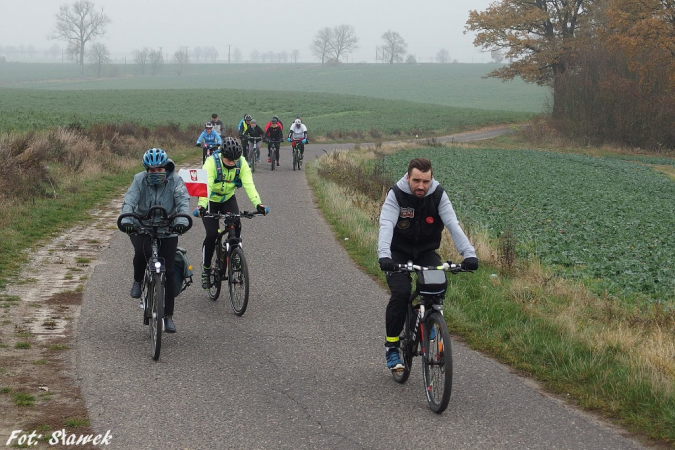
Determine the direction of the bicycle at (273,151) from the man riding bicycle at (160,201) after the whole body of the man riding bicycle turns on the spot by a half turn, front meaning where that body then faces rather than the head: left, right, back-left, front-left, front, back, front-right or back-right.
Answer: front

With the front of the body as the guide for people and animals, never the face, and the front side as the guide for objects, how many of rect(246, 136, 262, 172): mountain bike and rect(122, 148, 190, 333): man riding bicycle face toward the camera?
2

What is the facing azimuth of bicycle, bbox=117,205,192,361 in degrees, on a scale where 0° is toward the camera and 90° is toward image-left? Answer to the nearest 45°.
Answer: approximately 0°

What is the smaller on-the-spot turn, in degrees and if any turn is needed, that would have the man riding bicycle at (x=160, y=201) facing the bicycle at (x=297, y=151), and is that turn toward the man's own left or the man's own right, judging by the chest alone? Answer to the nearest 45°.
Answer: approximately 180°

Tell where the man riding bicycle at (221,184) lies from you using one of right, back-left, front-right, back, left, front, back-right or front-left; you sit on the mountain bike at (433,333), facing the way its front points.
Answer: back

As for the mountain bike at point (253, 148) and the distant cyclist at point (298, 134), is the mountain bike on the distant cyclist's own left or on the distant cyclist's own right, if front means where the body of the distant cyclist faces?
on the distant cyclist's own right

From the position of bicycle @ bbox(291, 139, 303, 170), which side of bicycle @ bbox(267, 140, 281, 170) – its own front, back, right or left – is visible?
left

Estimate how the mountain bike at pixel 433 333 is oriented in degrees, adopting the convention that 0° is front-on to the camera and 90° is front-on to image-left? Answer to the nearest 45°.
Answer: approximately 315°
